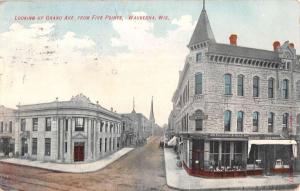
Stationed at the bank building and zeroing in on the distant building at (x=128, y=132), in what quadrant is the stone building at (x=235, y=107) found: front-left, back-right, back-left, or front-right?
back-right

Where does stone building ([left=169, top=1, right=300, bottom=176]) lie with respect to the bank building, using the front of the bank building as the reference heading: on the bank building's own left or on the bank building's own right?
on the bank building's own left

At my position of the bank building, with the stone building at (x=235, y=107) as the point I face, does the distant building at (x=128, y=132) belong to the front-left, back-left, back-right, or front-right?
front-left

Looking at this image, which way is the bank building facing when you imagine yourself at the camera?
facing the viewer
